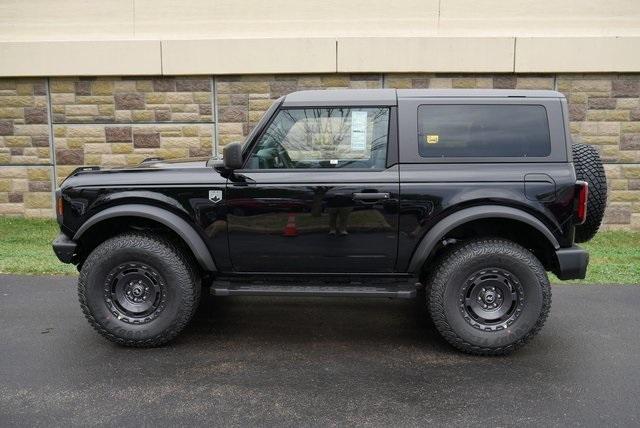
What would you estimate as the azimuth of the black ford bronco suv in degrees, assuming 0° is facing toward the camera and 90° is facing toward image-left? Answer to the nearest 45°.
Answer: approximately 90°
